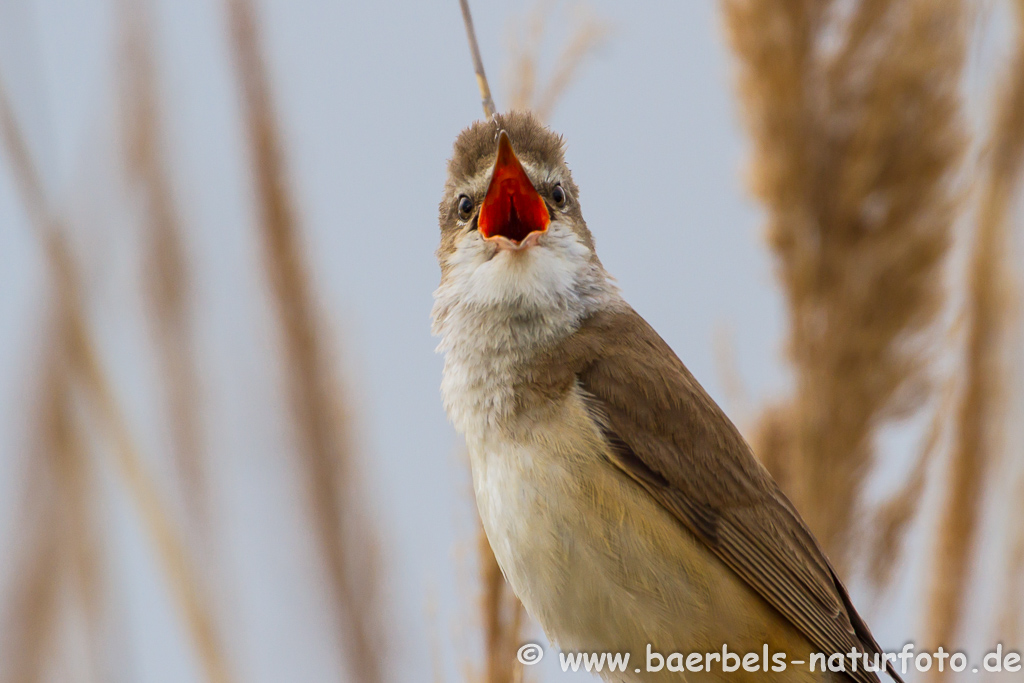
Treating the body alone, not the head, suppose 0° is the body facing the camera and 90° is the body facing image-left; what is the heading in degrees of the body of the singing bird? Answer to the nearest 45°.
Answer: approximately 45°

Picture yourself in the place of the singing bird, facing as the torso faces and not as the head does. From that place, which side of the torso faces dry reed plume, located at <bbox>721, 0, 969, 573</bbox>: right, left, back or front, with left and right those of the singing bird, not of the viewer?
back
